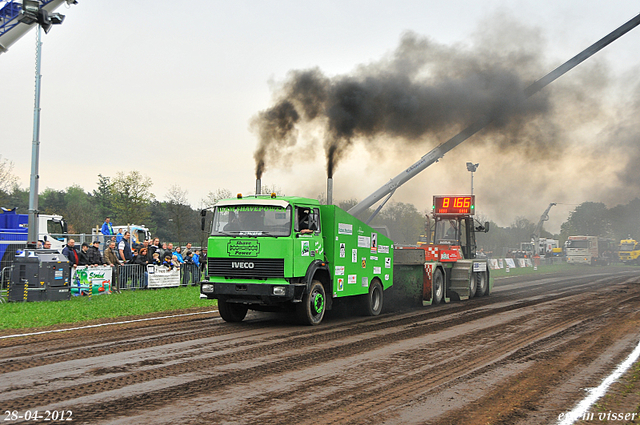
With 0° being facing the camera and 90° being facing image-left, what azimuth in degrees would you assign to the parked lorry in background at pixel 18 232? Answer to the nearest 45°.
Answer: approximately 270°

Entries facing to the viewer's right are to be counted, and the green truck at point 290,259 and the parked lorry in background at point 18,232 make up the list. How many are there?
1

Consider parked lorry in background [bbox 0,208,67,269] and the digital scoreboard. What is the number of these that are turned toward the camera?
1

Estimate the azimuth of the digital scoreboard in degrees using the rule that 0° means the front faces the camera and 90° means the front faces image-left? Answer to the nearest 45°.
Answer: approximately 0°

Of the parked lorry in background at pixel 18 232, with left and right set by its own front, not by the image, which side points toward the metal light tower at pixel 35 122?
right

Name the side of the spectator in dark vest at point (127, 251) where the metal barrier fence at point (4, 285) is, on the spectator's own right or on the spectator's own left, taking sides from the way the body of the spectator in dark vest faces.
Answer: on the spectator's own right

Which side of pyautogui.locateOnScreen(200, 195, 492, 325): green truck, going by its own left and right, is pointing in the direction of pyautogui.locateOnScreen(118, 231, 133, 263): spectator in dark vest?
right

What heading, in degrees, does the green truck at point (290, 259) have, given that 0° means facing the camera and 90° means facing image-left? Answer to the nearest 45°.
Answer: approximately 45°

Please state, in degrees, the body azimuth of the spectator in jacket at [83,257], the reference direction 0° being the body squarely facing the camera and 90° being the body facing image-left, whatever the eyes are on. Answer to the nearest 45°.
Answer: approximately 315°
